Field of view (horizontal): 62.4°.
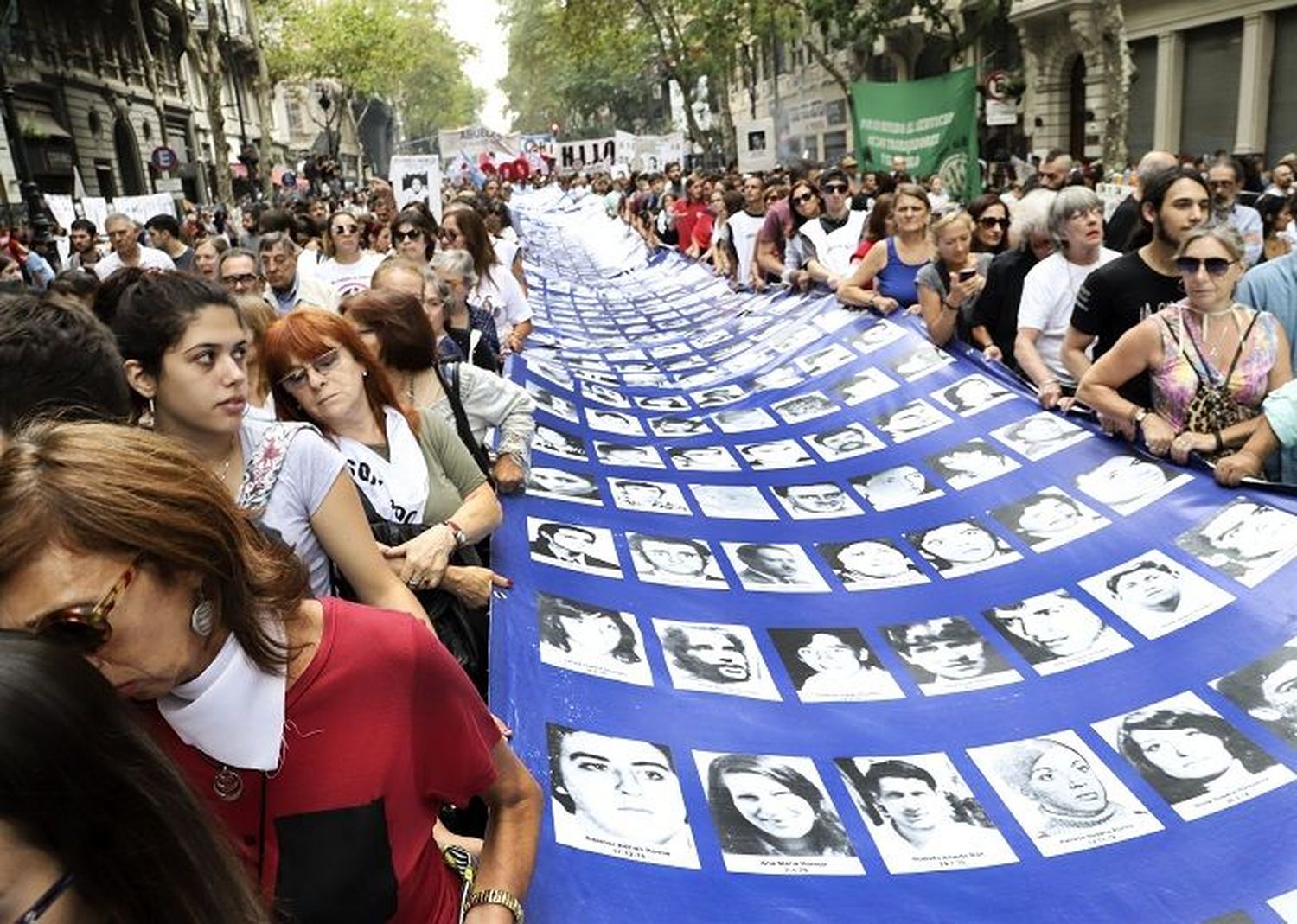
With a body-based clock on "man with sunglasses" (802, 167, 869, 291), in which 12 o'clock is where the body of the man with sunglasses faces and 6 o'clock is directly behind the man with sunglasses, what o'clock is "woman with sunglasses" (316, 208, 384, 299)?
The woman with sunglasses is roughly at 2 o'clock from the man with sunglasses.
